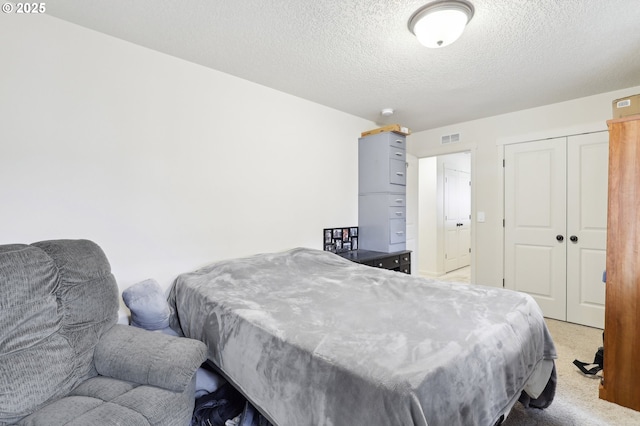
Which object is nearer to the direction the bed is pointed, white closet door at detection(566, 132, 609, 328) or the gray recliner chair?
the white closet door

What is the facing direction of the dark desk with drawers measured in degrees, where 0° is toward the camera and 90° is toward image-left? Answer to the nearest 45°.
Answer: approximately 315°

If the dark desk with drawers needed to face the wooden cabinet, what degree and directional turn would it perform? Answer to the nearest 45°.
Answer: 0° — it already faces it

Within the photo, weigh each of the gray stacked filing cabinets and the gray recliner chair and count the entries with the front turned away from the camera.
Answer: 0

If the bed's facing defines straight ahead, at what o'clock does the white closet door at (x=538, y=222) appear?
The white closet door is roughly at 9 o'clock from the bed.

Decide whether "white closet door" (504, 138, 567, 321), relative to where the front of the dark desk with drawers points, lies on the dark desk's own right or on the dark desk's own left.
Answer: on the dark desk's own left

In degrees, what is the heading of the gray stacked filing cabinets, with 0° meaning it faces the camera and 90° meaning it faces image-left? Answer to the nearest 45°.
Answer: approximately 315°

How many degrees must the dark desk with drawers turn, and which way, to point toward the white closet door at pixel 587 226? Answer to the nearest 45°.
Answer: approximately 45° to its left

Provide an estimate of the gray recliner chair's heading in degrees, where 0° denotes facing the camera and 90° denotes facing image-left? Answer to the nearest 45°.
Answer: approximately 315°

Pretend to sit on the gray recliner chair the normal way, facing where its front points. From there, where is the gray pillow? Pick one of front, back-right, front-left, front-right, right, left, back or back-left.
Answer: left

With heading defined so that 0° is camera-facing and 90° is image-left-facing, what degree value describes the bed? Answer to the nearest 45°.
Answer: approximately 315°

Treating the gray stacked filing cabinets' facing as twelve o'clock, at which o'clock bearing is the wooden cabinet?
The wooden cabinet is roughly at 12 o'clock from the gray stacked filing cabinets.

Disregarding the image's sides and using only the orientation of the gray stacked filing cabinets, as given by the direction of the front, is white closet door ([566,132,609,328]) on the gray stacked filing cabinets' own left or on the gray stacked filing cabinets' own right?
on the gray stacked filing cabinets' own left

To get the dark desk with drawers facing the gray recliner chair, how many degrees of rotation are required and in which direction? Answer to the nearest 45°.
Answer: approximately 90° to its right
